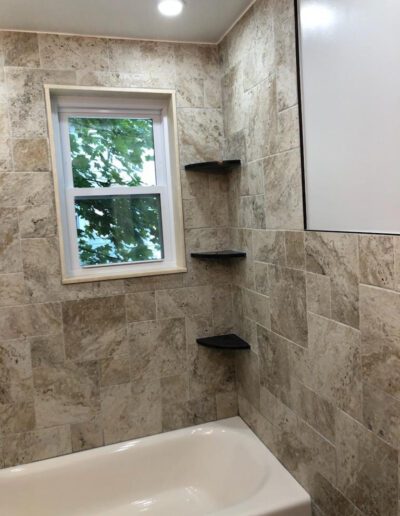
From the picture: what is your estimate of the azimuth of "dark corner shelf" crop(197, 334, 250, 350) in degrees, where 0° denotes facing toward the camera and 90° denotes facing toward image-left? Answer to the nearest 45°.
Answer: approximately 45°
